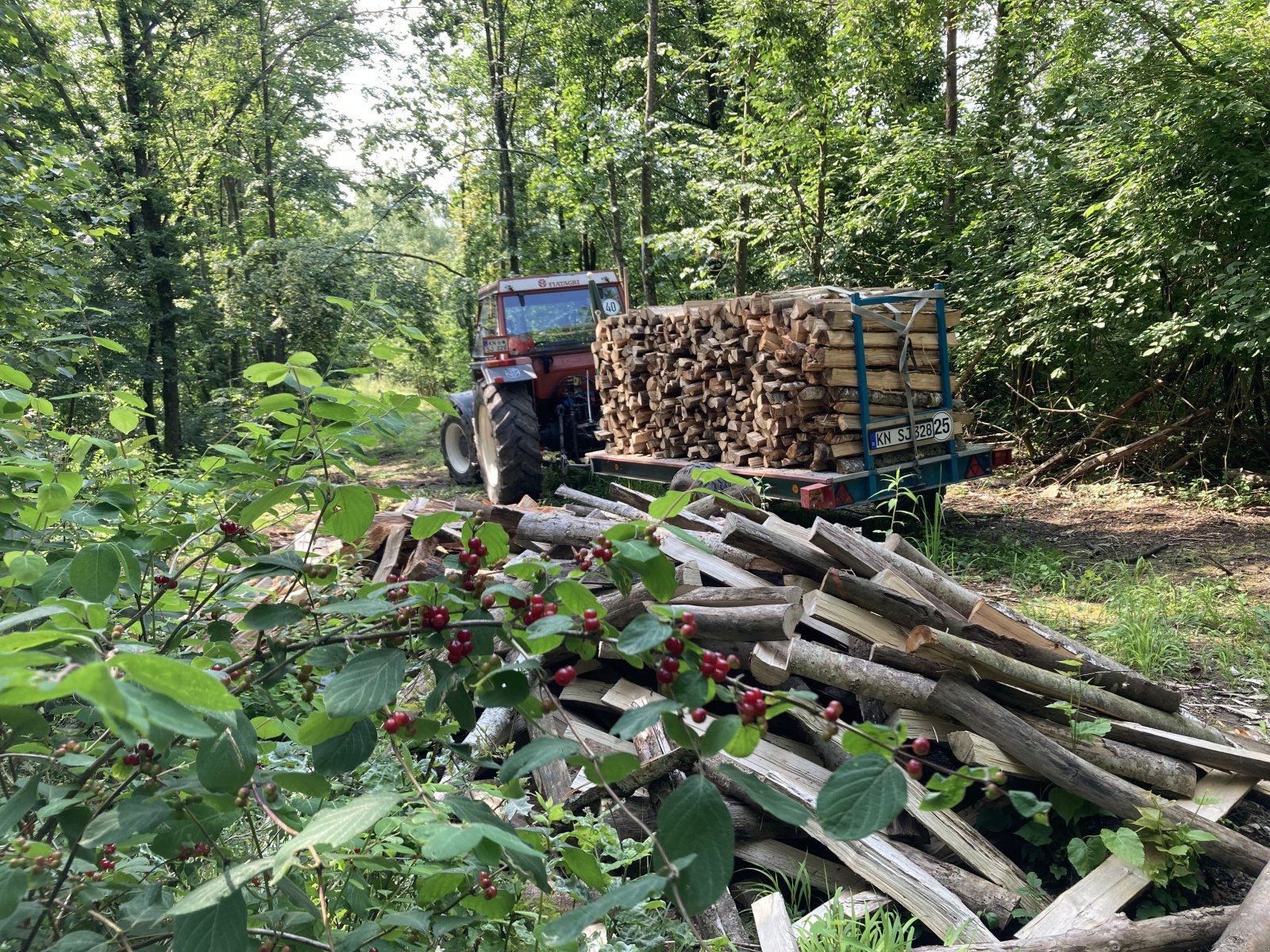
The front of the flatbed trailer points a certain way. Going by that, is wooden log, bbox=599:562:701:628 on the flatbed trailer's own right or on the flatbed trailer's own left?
on the flatbed trailer's own left

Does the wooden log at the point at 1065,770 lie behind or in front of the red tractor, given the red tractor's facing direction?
behind

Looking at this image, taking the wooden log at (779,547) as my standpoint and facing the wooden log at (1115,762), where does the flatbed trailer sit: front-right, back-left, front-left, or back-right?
back-left

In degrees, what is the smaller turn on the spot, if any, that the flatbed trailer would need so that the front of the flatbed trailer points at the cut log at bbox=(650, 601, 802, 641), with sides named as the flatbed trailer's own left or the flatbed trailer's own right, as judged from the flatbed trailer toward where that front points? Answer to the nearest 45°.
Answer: approximately 135° to the flatbed trailer's own left

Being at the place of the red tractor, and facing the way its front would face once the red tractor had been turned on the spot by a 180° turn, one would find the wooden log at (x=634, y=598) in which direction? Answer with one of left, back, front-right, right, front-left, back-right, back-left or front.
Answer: front-right

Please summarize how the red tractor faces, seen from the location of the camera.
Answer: facing away from the viewer and to the left of the viewer

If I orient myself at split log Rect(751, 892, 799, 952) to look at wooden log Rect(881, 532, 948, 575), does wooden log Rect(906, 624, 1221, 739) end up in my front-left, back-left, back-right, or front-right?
front-right

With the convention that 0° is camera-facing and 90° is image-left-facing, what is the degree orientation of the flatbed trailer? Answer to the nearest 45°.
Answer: approximately 135°

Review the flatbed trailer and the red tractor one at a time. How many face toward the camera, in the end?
0

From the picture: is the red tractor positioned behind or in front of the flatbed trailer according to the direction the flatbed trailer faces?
in front
